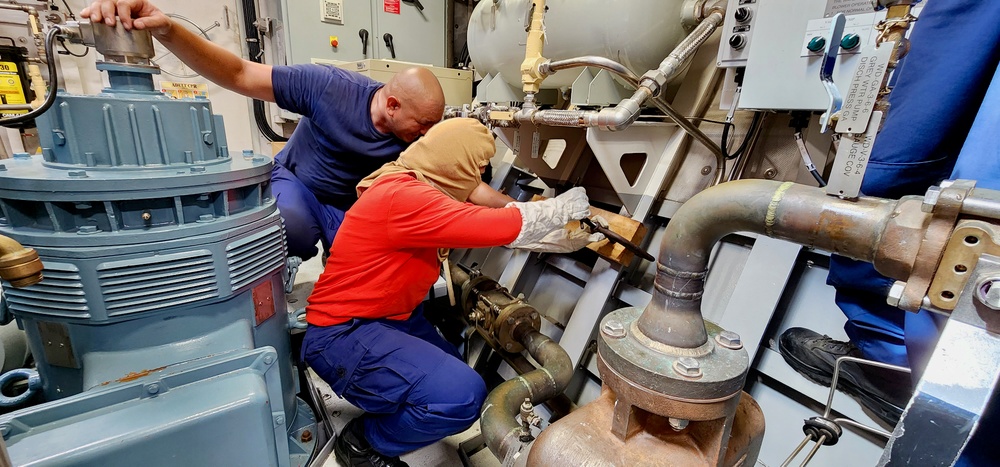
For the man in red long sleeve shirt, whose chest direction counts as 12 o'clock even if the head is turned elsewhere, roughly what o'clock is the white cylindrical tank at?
The white cylindrical tank is roughly at 11 o'clock from the man in red long sleeve shirt.

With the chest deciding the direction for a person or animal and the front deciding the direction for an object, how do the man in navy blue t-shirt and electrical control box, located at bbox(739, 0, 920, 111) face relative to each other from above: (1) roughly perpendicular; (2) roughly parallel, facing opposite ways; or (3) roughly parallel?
roughly perpendicular

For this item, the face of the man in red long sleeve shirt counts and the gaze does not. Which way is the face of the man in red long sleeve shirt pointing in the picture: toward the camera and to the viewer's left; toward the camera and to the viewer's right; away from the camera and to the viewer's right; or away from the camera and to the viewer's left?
away from the camera and to the viewer's right

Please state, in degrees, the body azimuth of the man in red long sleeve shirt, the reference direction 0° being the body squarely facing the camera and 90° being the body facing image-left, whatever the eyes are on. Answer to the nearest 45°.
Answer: approximately 270°

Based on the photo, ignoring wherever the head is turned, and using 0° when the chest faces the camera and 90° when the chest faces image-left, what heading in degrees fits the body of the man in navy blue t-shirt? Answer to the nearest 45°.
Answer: approximately 315°

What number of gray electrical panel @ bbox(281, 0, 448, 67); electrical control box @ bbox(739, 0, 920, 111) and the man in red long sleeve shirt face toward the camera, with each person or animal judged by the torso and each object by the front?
2

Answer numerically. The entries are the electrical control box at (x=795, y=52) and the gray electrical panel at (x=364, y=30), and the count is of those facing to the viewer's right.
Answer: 0

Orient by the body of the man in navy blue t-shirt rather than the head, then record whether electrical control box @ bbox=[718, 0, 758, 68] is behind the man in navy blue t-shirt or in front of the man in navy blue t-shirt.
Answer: in front

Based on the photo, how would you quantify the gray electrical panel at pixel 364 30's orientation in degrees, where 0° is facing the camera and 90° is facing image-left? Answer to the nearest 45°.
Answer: approximately 0°

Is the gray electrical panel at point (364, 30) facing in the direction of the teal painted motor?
yes

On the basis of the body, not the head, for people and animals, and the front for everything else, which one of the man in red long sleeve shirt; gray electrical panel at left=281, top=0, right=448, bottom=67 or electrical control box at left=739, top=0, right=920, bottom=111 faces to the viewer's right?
the man in red long sleeve shirt
